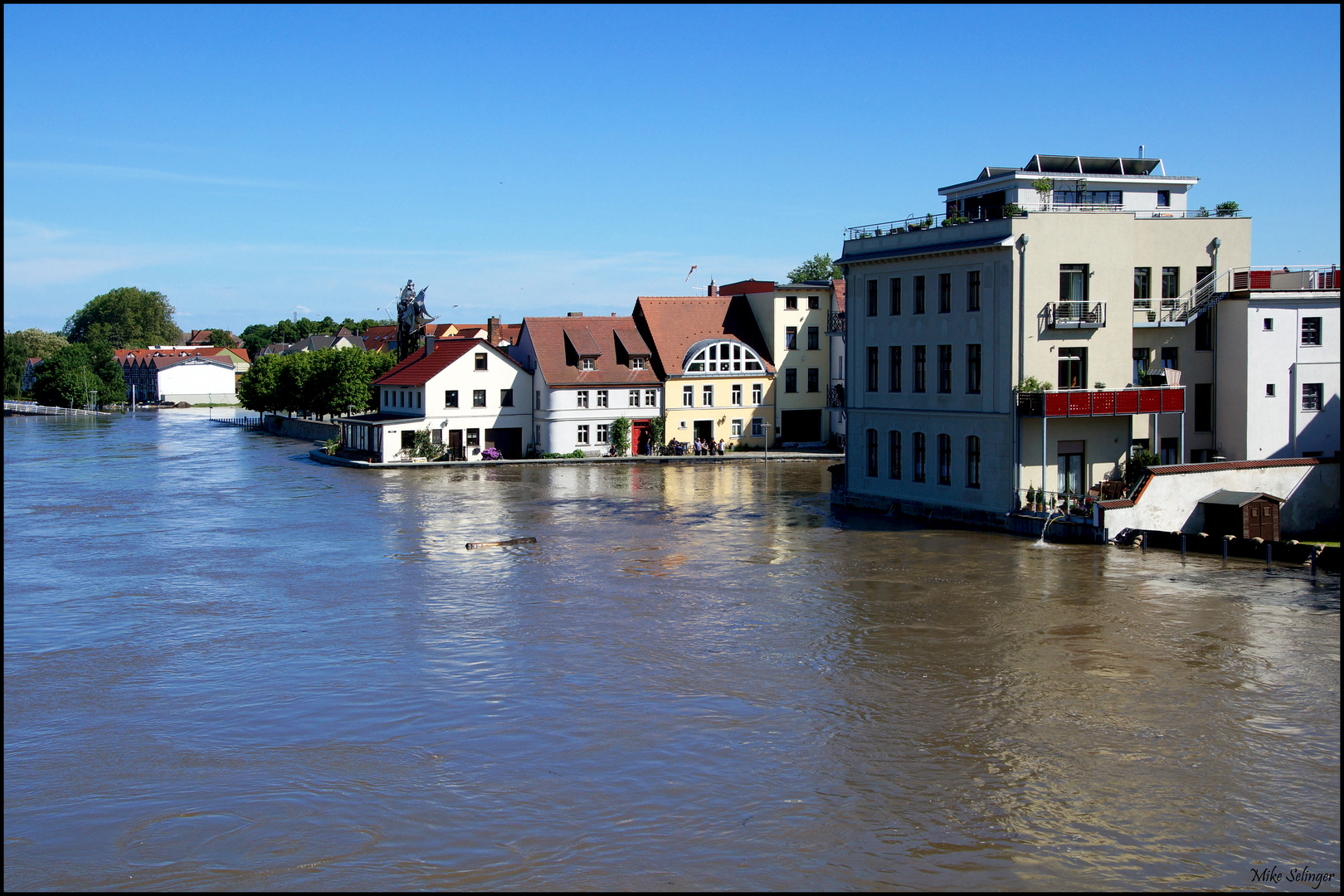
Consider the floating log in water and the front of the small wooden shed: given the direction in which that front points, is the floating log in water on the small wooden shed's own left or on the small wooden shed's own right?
on the small wooden shed's own right

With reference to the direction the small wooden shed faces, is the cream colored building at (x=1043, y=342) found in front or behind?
behind

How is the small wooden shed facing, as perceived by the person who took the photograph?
facing the viewer and to the right of the viewer
